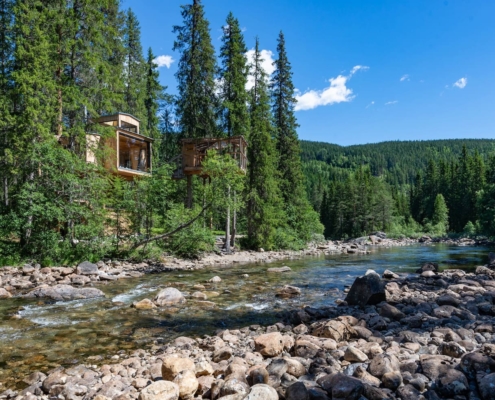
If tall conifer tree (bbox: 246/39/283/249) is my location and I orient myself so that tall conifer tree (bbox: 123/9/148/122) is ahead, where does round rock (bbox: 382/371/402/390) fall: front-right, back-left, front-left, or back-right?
back-left

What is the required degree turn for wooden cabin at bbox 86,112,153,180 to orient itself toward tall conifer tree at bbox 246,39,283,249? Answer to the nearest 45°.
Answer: approximately 45° to its left

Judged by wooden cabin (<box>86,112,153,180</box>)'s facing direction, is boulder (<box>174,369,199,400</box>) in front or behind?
in front

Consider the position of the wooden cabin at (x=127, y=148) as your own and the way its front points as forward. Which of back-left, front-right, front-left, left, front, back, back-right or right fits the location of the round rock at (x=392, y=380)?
front-right

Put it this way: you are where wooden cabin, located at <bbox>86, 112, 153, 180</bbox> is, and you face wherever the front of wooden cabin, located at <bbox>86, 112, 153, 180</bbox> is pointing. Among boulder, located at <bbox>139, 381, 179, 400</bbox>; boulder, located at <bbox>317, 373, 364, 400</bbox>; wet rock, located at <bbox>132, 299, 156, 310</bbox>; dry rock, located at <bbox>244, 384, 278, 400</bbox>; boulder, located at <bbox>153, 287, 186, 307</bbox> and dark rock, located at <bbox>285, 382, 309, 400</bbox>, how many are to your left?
0

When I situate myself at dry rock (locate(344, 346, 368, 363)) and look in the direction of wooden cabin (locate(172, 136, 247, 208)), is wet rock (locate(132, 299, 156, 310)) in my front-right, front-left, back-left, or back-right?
front-left

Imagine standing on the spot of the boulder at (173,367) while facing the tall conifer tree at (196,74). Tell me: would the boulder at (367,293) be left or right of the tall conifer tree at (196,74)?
right

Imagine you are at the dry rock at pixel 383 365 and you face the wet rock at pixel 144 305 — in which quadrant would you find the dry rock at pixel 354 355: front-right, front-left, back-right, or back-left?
front-right

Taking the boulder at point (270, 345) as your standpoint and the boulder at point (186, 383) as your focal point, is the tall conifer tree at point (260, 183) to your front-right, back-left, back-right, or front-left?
back-right

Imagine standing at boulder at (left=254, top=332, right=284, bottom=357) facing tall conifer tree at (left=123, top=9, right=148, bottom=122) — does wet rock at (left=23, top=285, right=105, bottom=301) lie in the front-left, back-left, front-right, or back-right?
front-left

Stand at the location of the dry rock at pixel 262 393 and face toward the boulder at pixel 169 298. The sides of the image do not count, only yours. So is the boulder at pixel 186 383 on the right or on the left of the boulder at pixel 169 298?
left

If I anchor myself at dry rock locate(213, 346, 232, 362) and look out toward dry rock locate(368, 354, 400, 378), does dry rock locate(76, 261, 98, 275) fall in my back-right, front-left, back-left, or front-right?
back-left

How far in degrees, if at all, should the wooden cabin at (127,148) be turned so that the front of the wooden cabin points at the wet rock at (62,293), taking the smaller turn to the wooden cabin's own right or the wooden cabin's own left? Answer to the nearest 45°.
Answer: approximately 45° to the wooden cabin's own right

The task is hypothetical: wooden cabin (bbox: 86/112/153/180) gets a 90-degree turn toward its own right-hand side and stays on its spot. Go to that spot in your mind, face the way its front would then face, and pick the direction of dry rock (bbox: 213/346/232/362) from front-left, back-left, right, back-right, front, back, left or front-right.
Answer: front-left

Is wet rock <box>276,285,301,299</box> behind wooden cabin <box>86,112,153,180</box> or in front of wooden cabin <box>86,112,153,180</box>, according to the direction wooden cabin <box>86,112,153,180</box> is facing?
in front

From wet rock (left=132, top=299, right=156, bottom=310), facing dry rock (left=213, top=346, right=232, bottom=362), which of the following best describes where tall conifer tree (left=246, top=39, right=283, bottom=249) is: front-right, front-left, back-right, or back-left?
back-left

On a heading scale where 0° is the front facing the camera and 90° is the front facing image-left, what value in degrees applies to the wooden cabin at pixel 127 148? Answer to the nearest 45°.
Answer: approximately 315°

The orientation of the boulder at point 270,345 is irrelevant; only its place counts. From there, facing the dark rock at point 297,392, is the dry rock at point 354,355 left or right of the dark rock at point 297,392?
left
